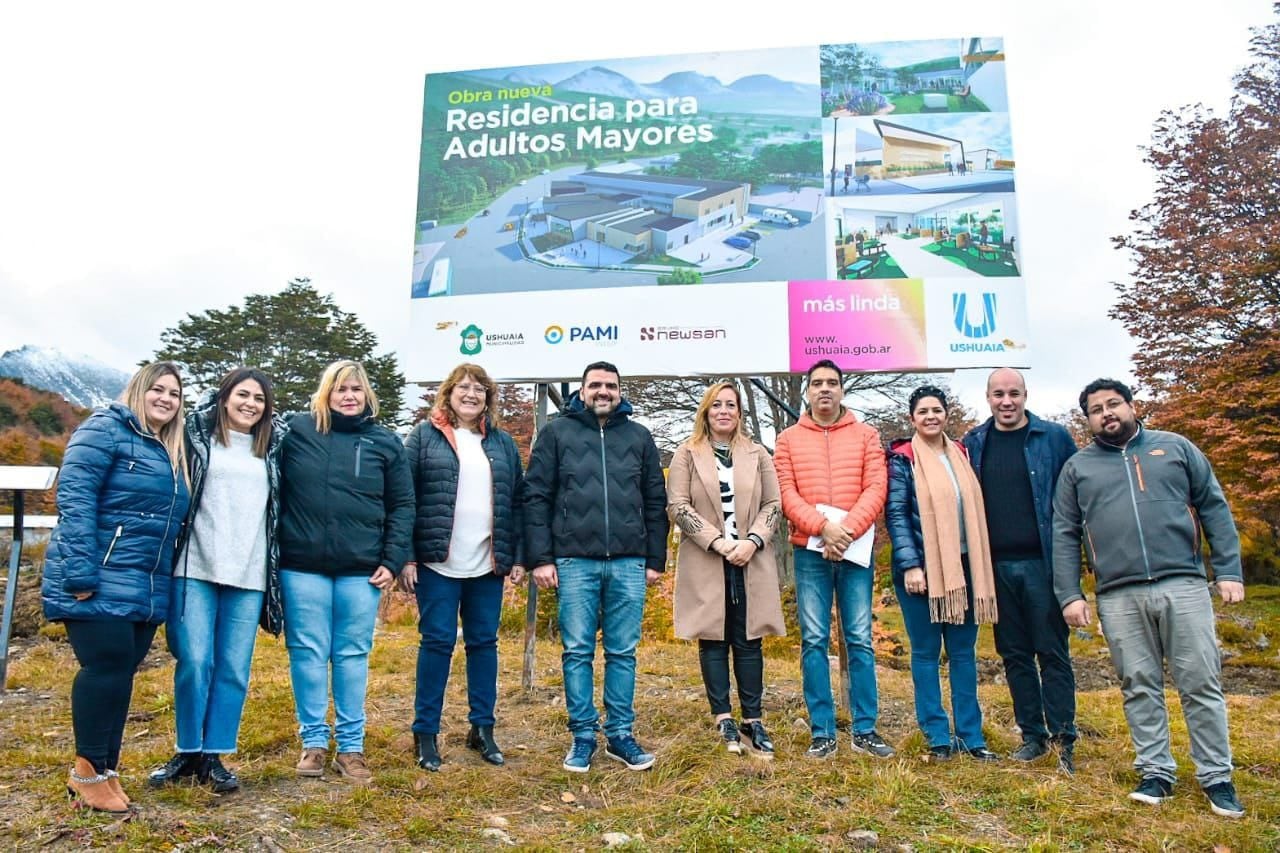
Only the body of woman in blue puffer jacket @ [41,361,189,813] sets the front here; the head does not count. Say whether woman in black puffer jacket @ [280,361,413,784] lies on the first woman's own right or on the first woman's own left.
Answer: on the first woman's own left

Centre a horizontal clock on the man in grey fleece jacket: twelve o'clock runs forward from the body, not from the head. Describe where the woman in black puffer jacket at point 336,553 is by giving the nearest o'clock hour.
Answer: The woman in black puffer jacket is roughly at 2 o'clock from the man in grey fleece jacket.

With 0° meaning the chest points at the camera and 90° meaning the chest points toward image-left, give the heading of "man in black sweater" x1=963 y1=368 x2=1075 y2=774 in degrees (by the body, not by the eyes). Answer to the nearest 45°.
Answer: approximately 0°

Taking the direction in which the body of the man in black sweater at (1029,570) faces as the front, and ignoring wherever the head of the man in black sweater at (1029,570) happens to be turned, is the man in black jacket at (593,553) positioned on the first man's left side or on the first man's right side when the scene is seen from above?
on the first man's right side

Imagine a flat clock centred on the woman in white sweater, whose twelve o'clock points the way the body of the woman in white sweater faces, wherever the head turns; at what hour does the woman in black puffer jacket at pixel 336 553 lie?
The woman in black puffer jacket is roughly at 9 o'clock from the woman in white sweater.

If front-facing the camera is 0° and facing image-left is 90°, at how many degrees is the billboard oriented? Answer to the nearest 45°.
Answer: approximately 0°
